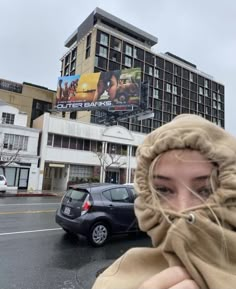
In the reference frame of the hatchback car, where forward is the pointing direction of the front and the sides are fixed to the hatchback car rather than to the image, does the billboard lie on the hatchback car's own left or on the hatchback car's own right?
on the hatchback car's own left

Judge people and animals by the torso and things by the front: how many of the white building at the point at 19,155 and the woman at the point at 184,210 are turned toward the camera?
2

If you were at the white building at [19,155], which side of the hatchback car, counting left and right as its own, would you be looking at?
left

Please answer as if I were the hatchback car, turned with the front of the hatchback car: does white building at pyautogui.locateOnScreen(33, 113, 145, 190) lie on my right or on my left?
on my left

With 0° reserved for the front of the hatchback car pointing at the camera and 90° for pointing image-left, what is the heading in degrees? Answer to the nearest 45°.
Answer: approximately 225°

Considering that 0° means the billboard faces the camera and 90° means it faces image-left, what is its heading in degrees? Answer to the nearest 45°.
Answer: approximately 45°

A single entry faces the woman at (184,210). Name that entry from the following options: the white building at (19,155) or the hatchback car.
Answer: the white building

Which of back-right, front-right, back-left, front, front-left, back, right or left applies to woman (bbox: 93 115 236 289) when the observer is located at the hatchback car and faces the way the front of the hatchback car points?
back-right

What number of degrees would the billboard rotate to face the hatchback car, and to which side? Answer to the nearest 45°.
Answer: approximately 45° to its left

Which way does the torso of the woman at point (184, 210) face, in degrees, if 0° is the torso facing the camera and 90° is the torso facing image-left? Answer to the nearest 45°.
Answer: approximately 0°

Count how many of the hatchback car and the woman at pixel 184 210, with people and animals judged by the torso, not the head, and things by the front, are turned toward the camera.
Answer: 1
